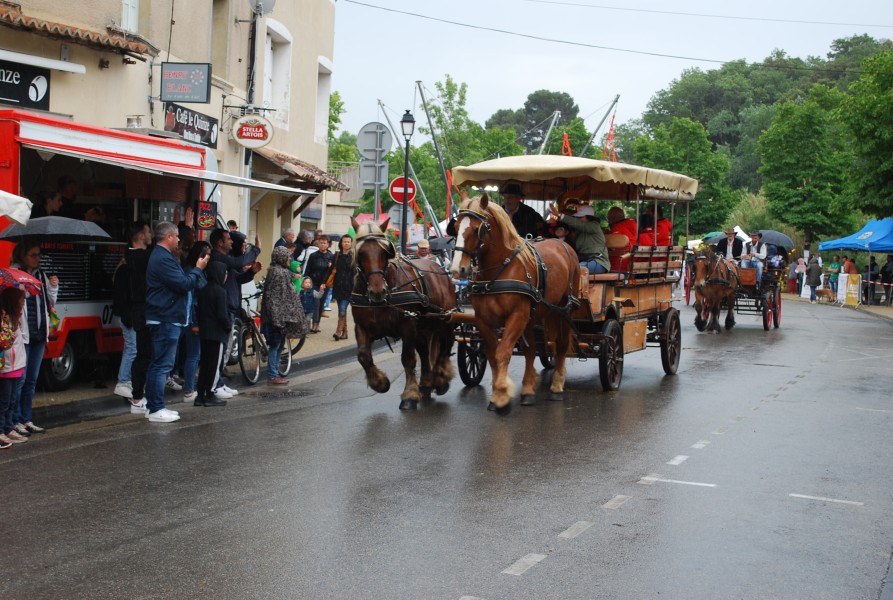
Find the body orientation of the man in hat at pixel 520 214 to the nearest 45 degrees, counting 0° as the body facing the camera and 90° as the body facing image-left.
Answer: approximately 45°

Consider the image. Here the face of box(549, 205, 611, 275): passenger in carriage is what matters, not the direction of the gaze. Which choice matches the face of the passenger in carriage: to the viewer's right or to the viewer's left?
to the viewer's left

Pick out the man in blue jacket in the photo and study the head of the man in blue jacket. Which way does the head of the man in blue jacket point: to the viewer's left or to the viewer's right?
to the viewer's right

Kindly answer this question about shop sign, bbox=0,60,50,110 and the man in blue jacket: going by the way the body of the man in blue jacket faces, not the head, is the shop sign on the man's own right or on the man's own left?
on the man's own left
